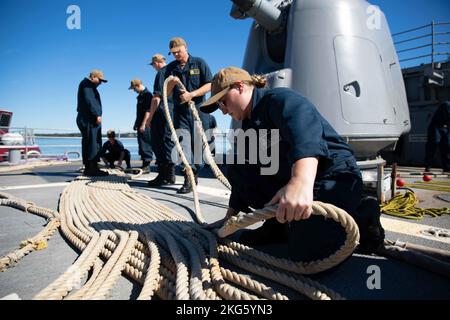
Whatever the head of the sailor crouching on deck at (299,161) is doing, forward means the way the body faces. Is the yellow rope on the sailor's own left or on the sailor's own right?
on the sailor's own right

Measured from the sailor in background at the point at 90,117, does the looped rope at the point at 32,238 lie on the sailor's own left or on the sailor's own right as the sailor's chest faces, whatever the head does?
on the sailor's own right

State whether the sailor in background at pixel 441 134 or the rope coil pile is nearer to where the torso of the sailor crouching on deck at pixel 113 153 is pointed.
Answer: the rope coil pile

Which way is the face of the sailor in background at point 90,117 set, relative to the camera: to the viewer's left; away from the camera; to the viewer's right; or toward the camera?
to the viewer's right

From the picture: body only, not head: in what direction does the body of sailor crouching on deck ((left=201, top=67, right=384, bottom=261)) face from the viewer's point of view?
to the viewer's left

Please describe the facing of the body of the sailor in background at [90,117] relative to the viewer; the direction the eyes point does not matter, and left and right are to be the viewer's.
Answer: facing to the right of the viewer
